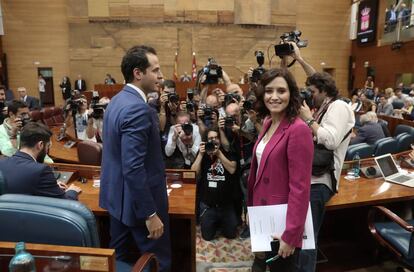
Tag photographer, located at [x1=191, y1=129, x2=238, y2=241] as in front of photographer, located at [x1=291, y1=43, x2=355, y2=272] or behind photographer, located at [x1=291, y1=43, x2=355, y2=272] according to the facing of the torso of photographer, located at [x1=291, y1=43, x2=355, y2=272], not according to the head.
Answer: in front

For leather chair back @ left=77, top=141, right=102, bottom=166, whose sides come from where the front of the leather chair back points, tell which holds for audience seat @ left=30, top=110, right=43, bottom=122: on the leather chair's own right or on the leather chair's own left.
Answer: on the leather chair's own left

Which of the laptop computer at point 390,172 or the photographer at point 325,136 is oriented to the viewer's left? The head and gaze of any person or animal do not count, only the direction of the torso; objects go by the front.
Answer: the photographer

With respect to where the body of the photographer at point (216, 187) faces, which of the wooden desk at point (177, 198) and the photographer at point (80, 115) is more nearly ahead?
the wooden desk

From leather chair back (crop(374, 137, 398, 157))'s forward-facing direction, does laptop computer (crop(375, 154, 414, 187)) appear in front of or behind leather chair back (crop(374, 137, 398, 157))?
behind

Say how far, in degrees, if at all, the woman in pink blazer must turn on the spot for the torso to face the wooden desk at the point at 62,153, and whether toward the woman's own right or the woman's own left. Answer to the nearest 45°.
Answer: approximately 90° to the woman's own right

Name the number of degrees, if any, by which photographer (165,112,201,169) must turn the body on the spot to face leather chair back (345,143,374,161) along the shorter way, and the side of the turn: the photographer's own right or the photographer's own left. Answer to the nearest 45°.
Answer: approximately 90° to the photographer's own left

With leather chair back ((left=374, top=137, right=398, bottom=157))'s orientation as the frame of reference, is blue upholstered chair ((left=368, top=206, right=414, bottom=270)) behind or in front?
behind

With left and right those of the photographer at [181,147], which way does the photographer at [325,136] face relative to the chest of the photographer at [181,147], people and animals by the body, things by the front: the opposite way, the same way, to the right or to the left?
to the right

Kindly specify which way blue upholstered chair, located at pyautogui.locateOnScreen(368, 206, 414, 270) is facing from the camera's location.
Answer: facing away from the viewer and to the left of the viewer

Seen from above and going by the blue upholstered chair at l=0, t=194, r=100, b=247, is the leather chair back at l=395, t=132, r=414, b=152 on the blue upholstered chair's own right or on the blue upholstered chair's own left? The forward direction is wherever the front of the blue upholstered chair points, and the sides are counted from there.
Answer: on the blue upholstered chair's own right

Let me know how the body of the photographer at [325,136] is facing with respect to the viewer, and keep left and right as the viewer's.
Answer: facing to the left of the viewer

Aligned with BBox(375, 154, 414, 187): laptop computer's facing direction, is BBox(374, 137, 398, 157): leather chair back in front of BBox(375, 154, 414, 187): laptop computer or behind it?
behind
